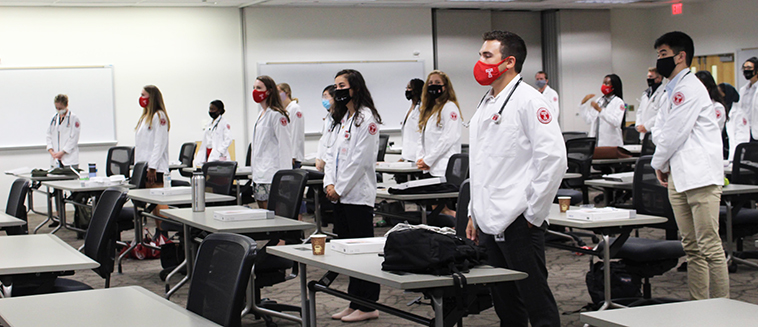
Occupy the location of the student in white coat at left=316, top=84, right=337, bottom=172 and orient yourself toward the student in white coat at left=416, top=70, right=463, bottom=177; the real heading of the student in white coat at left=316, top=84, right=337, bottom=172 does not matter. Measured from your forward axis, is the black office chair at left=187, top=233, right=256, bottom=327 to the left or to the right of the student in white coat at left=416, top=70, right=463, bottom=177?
right

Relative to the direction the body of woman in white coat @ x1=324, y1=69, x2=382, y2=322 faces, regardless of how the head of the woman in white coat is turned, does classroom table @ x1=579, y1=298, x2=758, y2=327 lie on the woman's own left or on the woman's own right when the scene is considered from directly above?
on the woman's own left

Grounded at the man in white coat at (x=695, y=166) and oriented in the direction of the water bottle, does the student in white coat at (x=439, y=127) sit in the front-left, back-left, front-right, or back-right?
front-right

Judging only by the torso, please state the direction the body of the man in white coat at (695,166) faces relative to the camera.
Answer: to the viewer's left

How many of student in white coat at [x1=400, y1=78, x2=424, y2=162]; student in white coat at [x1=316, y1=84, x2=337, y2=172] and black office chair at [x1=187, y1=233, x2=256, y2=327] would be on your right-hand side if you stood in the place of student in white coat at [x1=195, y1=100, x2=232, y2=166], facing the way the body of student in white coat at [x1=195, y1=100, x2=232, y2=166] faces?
0

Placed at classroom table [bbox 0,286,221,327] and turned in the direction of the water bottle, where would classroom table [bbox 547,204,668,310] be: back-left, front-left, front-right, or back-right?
front-right

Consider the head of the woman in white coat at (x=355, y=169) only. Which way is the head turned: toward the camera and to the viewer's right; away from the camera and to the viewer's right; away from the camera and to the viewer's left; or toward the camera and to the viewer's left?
toward the camera and to the viewer's left

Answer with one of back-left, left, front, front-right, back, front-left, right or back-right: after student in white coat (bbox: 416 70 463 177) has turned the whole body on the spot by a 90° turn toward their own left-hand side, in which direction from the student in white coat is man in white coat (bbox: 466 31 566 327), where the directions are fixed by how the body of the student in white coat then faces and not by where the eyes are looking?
front-right

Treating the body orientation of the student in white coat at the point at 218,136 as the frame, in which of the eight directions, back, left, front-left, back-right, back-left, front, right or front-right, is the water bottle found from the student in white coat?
front-left

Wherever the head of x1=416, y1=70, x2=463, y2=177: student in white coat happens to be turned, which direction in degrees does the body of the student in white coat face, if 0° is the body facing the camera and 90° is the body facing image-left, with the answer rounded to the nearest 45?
approximately 45°

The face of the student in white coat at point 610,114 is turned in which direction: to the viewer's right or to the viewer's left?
to the viewer's left

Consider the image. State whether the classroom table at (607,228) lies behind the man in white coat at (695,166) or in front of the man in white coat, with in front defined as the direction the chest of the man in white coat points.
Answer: in front

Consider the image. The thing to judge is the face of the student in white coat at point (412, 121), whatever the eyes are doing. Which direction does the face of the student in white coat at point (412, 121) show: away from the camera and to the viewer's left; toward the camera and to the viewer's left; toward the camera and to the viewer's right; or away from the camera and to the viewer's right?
toward the camera and to the viewer's left

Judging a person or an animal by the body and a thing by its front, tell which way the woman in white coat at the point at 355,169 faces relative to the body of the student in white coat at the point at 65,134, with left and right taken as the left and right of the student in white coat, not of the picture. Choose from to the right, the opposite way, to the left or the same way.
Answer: the same way

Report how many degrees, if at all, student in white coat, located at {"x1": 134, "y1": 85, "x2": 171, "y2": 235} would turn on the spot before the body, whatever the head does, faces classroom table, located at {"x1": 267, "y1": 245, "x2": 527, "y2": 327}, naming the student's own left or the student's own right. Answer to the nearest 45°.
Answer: approximately 90° to the student's own left
